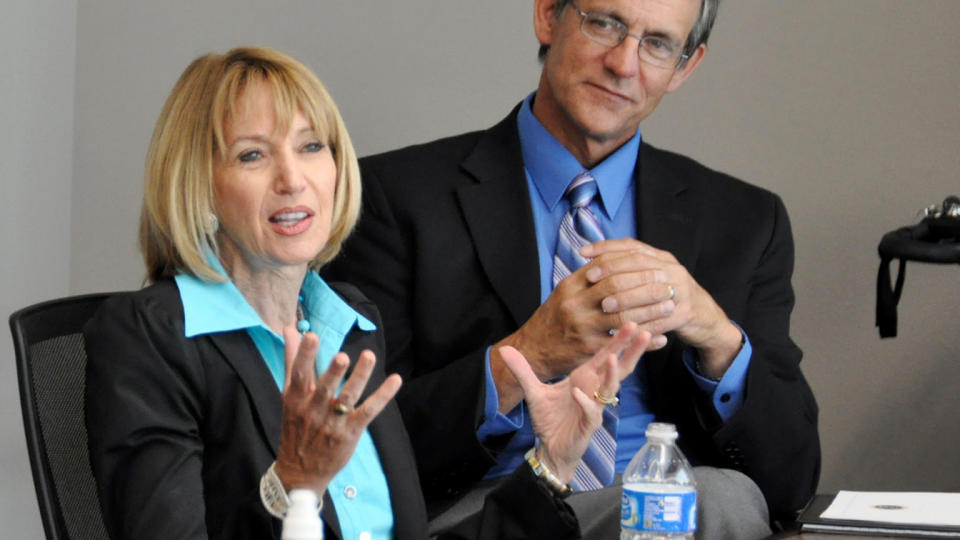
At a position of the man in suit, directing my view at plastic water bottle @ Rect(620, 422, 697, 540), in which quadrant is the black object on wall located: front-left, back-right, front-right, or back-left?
back-left

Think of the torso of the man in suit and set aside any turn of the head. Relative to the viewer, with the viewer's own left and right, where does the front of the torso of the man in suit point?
facing the viewer

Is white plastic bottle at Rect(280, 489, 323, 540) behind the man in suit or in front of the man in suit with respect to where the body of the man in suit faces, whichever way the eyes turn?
in front

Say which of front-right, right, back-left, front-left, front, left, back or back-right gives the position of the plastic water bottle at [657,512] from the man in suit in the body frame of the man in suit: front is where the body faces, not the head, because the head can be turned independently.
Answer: front

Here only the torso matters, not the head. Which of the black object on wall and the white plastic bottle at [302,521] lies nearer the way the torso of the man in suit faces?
the white plastic bottle

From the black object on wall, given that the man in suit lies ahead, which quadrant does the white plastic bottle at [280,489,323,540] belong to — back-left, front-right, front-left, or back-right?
front-left

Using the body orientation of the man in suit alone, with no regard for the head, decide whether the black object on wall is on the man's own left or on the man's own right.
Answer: on the man's own left

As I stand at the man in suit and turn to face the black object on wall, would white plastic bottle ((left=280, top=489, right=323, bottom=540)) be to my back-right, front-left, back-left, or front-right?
back-right

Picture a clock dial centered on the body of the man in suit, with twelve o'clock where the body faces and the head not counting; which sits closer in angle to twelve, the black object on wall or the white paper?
the white paper

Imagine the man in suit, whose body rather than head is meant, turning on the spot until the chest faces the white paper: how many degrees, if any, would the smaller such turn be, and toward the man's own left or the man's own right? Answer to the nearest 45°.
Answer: approximately 45° to the man's own left

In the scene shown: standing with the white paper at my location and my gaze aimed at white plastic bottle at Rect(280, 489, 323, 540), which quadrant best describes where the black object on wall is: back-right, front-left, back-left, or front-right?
back-right

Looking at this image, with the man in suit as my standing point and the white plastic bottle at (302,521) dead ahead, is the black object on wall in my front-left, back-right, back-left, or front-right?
back-left

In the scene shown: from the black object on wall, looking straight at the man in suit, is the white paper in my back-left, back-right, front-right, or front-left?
front-left
